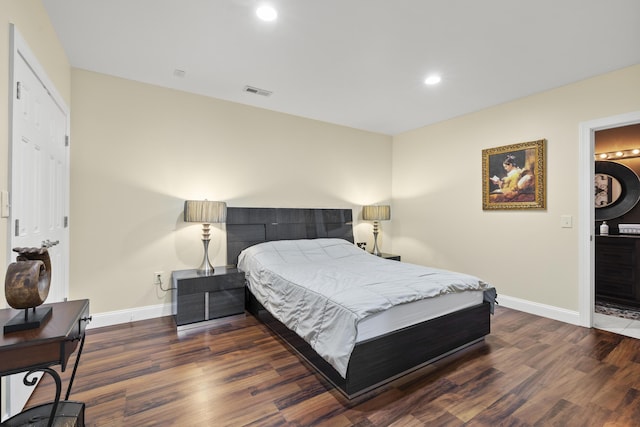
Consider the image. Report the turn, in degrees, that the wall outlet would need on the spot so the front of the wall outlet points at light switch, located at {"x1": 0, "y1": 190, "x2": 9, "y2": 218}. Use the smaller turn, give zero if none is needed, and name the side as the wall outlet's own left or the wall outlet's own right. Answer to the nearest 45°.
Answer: approximately 45° to the wall outlet's own right

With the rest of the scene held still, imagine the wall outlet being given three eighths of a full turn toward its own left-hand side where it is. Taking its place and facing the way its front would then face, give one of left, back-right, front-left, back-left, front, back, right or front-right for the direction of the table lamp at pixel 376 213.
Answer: front-right

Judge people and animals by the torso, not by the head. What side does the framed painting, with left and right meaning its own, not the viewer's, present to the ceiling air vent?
front

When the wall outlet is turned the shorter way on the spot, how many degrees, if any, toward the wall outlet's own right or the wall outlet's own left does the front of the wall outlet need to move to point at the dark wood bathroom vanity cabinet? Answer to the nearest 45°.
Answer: approximately 45° to the wall outlet's own left

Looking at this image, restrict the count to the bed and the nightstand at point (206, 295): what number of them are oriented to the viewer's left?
0

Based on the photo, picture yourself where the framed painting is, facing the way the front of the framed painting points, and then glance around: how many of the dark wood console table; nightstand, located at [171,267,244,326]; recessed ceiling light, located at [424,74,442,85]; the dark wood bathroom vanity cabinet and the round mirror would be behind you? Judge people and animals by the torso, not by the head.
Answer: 2

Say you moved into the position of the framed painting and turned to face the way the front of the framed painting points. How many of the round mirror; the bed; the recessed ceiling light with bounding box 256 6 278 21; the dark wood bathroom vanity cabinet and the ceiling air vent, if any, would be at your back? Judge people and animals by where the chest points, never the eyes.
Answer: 2

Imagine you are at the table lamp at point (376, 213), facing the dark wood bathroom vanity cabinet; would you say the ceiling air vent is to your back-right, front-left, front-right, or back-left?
back-right

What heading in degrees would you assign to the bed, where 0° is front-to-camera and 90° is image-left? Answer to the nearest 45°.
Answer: approximately 315°

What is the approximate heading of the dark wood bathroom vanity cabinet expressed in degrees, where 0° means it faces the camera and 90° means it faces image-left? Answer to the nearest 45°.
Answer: approximately 45°

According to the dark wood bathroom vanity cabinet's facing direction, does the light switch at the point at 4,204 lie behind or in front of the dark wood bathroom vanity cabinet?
in front
